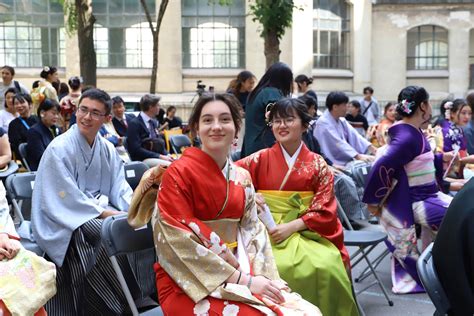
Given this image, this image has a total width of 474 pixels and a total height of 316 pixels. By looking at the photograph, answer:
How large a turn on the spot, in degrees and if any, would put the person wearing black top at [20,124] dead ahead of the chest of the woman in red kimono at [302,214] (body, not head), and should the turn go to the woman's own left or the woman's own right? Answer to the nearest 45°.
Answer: approximately 135° to the woman's own right

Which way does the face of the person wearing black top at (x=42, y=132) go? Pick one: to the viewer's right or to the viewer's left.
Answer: to the viewer's right

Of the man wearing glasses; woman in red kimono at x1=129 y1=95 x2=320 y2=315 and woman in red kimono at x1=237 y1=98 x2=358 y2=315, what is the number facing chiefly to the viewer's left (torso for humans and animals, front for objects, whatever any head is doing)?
0

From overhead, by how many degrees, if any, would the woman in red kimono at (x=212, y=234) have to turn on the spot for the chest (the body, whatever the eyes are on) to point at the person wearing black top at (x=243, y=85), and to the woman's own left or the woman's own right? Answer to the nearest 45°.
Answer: approximately 135° to the woman's own left

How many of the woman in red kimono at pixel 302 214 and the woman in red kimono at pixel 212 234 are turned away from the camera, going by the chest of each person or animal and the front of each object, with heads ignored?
0

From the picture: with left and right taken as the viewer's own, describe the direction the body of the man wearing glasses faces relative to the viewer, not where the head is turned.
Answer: facing the viewer and to the right of the viewer

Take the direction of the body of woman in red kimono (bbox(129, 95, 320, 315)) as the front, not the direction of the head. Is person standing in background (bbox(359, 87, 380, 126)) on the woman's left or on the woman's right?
on the woman's left

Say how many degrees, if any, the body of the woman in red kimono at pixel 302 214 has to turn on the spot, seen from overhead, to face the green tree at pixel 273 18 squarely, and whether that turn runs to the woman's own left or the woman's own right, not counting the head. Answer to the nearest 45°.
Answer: approximately 180°

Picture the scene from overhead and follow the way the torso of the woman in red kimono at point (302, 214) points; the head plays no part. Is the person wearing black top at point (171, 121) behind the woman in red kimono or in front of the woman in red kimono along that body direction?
behind

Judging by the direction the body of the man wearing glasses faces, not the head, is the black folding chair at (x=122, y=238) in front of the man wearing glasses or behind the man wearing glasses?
in front

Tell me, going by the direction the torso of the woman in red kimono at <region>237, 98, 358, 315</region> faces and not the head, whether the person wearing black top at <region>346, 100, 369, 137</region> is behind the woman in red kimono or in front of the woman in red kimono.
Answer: behind

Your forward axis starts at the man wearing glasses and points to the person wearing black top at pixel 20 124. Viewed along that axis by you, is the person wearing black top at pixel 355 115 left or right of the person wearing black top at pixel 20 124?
right

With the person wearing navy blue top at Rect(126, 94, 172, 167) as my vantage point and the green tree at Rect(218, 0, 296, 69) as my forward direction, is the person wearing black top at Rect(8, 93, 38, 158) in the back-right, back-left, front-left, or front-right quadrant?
back-left
